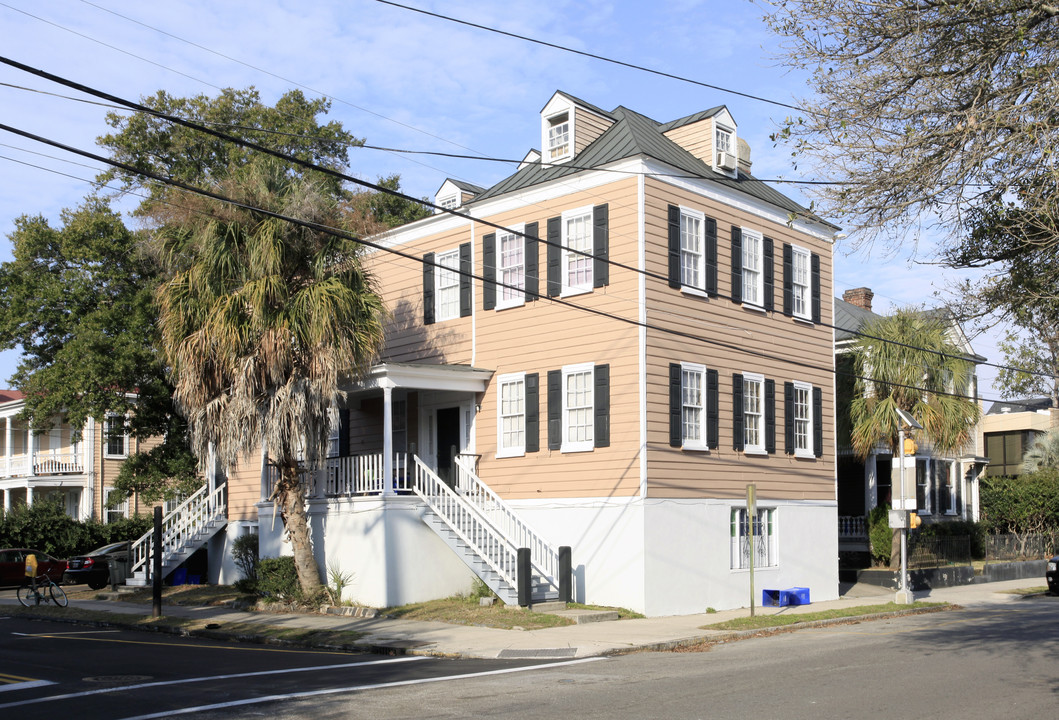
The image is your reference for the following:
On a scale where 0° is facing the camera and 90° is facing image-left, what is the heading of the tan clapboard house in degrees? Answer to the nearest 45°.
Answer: approximately 45°

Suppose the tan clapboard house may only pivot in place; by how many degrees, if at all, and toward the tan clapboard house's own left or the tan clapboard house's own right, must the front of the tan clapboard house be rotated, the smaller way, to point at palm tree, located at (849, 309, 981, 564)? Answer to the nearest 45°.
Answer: approximately 180°

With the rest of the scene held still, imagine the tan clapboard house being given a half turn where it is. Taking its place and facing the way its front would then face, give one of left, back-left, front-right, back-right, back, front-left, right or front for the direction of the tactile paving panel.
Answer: back-right

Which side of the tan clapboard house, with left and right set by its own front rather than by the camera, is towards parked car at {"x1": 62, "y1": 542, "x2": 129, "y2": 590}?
right

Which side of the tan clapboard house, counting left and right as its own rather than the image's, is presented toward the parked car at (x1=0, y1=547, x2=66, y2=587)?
right
